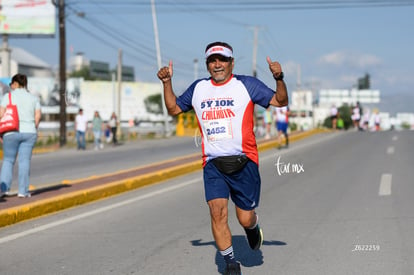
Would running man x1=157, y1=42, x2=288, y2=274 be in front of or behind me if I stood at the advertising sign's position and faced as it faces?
in front

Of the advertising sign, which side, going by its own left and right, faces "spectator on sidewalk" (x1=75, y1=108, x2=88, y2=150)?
front

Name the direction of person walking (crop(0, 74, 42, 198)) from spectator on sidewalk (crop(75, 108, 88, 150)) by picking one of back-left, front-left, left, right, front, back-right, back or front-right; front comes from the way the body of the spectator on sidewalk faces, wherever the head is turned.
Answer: front

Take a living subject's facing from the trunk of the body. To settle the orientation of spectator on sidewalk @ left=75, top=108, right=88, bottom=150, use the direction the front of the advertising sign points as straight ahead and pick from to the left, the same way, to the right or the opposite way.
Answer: the same way

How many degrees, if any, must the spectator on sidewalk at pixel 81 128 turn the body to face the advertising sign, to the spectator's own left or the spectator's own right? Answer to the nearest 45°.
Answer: approximately 180°

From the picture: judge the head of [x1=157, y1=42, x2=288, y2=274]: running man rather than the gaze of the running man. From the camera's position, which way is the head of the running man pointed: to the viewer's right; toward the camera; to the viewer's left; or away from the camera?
toward the camera

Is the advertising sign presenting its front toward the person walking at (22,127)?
yes

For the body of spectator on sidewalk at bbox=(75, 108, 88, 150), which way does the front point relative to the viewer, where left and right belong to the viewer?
facing the viewer

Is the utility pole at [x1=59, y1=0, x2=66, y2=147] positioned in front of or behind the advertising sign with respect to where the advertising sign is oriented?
in front

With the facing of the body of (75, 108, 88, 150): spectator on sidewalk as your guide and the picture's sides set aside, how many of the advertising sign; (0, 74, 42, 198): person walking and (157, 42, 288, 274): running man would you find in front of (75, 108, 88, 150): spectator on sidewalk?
2

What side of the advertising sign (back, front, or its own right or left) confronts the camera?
front
